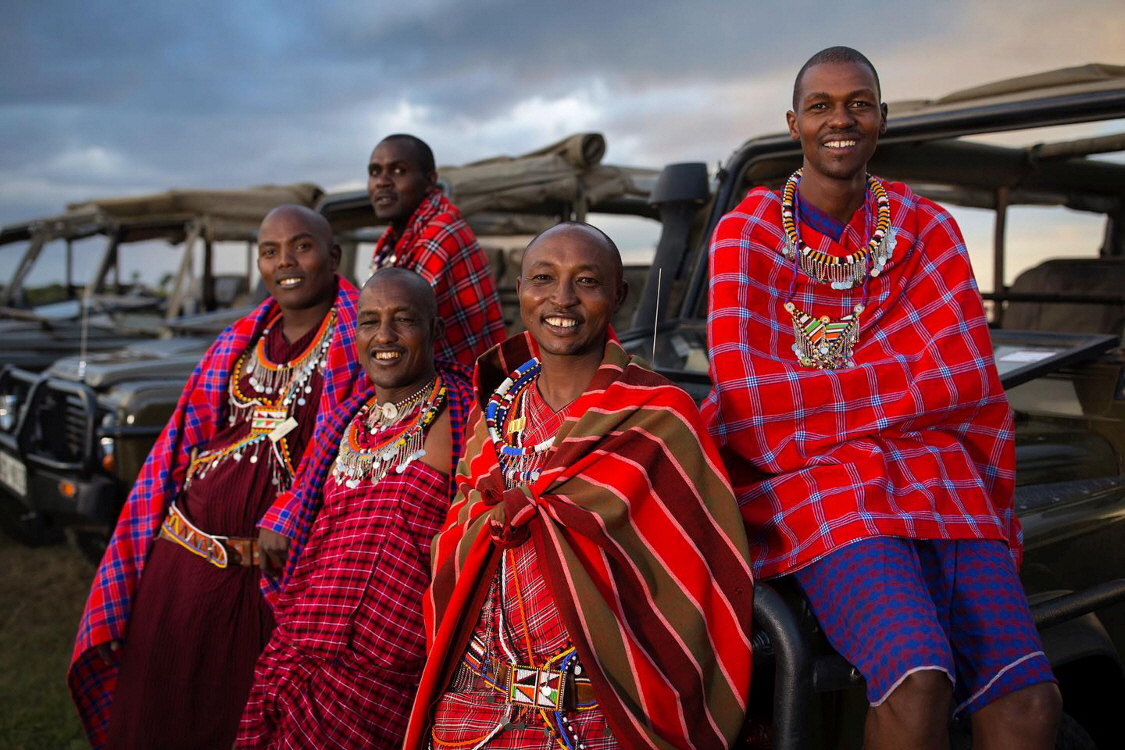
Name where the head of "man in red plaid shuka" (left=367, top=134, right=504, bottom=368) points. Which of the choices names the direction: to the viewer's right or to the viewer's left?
to the viewer's left

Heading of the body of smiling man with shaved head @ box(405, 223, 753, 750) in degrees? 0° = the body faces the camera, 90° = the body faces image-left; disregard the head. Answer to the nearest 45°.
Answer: approximately 45°

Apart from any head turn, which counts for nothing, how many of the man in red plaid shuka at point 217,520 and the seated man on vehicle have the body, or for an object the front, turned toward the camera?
2

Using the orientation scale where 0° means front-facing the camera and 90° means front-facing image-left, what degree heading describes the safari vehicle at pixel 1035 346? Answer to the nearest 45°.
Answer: approximately 45°

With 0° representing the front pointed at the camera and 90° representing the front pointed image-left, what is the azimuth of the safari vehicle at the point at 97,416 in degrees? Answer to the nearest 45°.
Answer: approximately 45°

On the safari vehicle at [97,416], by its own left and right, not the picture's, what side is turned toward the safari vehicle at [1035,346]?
left

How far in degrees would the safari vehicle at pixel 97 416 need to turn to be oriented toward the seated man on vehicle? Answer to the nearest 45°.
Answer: approximately 90° to its left

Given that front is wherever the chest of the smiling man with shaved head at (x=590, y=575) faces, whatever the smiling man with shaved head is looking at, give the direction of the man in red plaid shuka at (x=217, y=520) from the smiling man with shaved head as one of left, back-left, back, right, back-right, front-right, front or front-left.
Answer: right

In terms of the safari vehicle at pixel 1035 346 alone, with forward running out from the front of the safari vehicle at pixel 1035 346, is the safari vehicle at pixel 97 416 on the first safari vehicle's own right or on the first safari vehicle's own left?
on the first safari vehicle's own right

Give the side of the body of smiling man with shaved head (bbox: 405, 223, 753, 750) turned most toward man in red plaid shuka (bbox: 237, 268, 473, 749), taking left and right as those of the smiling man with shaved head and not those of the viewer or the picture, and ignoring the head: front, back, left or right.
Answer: right
